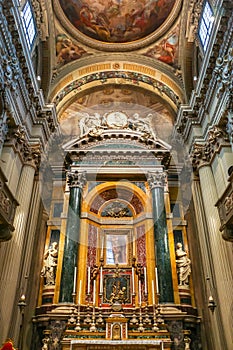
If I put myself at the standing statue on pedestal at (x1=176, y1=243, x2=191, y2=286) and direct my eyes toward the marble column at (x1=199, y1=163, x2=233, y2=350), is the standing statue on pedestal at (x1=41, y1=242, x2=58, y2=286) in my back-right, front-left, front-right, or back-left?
back-right

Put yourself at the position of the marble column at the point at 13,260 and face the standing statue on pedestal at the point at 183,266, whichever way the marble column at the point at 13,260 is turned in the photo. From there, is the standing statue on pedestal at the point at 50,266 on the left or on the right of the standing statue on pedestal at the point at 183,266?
left

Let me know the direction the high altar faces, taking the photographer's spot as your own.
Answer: facing the viewer

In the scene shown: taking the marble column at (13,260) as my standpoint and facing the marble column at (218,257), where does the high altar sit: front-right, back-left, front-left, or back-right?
front-left

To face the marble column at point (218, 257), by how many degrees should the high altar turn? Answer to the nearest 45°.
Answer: approximately 45° to its left

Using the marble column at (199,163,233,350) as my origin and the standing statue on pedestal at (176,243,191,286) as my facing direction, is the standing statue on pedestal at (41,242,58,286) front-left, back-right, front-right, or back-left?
front-left

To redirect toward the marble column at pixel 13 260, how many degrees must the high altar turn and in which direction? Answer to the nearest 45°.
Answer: approximately 45° to its right
